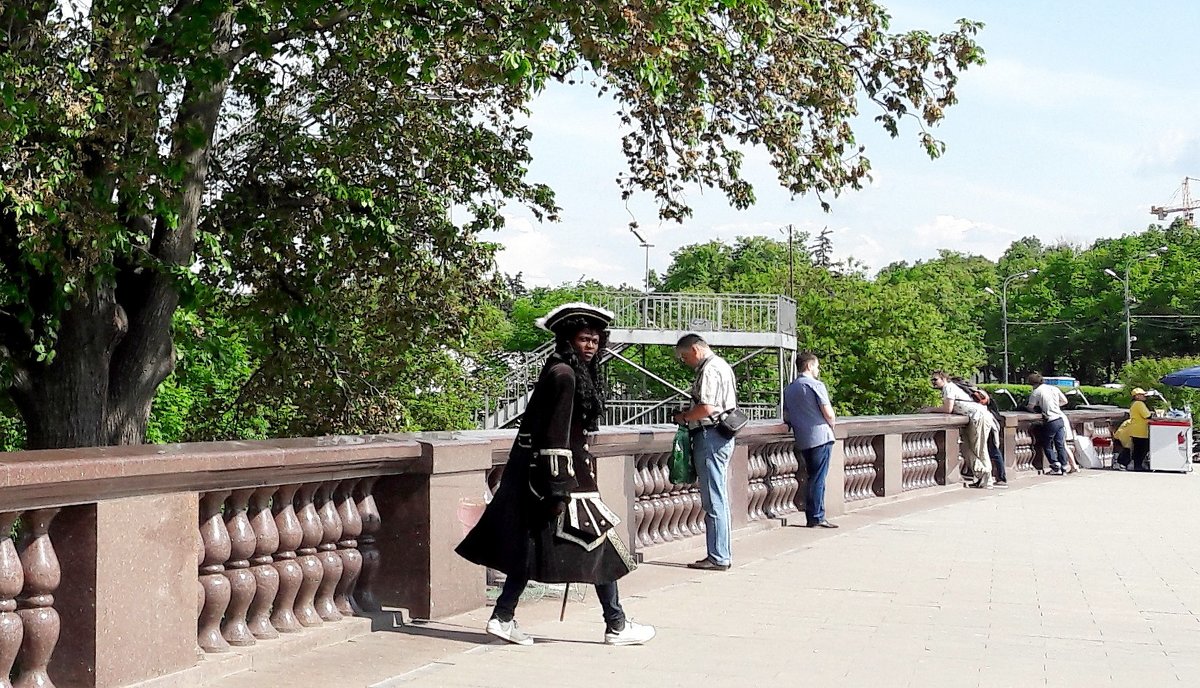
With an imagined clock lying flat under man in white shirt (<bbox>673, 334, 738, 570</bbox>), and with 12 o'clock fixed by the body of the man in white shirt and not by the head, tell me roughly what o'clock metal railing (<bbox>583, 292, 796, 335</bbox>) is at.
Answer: The metal railing is roughly at 3 o'clock from the man in white shirt.

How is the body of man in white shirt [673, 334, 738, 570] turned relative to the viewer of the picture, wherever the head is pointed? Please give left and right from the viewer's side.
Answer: facing to the left of the viewer

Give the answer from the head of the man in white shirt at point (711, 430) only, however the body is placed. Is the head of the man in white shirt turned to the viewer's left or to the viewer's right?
to the viewer's left

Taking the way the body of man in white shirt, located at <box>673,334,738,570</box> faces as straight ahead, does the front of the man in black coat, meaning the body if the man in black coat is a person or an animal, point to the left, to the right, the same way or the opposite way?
the opposite way

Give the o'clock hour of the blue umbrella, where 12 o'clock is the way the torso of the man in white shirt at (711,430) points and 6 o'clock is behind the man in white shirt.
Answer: The blue umbrella is roughly at 4 o'clock from the man in white shirt.

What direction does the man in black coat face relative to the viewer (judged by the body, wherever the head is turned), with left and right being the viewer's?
facing to the right of the viewer

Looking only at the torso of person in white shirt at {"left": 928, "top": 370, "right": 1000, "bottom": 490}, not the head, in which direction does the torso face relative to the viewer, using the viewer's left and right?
facing to the left of the viewer

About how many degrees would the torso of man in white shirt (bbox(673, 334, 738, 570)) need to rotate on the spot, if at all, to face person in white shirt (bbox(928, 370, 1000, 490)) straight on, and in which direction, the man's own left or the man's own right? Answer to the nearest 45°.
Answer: approximately 90° to the man's own right

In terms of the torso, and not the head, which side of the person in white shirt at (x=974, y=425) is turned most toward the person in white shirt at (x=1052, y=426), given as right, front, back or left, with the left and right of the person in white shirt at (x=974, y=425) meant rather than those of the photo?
right

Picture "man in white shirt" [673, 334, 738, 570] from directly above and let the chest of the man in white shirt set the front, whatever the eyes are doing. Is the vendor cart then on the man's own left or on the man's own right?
on the man's own right
